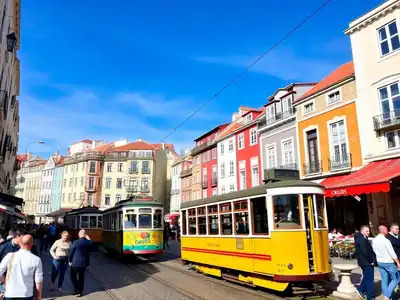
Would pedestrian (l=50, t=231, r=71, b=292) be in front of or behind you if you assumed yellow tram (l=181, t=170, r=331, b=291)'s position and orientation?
behind

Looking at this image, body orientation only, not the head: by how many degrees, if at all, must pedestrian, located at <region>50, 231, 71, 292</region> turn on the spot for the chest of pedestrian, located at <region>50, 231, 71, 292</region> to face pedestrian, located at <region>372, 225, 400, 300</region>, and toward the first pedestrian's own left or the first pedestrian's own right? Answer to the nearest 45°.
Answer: approximately 45° to the first pedestrian's own left

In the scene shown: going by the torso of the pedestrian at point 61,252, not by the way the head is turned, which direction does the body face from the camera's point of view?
toward the camera

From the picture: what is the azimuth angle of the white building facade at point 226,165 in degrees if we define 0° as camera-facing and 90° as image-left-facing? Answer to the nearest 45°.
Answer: approximately 45°

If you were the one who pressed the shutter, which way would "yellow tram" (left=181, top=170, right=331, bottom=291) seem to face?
facing the viewer and to the right of the viewer

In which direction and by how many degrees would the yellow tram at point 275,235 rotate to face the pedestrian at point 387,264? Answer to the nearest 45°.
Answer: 0° — it already faces them

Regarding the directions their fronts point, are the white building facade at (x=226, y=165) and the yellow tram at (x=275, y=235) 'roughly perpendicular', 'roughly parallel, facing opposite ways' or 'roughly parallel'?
roughly perpendicular

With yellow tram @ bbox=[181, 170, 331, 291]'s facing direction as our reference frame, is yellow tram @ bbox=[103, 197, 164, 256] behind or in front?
behind
